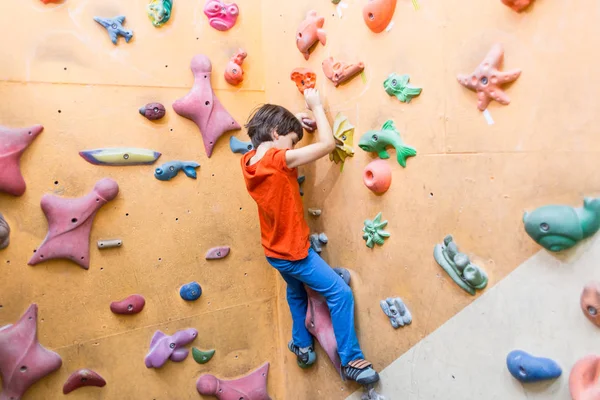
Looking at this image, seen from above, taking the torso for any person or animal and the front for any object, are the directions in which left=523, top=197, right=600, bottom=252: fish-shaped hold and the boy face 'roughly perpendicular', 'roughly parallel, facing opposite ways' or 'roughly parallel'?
roughly perpendicular

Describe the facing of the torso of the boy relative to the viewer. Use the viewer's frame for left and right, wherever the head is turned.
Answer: facing away from the viewer and to the right of the viewer

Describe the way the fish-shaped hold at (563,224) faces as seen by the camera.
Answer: facing to the left of the viewer

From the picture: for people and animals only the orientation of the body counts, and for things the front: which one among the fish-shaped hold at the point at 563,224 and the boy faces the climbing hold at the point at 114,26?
the fish-shaped hold

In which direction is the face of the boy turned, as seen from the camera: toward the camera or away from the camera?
away from the camera

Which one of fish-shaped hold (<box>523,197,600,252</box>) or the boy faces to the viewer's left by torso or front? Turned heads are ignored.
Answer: the fish-shaped hold

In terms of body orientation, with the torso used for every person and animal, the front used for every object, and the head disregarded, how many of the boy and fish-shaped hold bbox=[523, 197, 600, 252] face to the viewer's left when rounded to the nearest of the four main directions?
1
